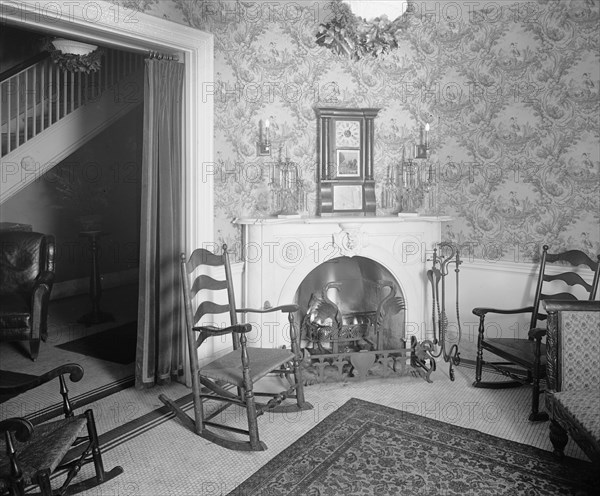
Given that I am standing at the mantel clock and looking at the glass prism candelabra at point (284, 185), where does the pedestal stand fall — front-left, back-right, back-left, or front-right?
front-right

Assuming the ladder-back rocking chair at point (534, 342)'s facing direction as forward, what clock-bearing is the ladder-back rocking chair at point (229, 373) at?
the ladder-back rocking chair at point (229, 373) is roughly at 12 o'clock from the ladder-back rocking chair at point (534, 342).

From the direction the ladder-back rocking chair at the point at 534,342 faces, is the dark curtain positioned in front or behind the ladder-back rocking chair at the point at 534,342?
in front

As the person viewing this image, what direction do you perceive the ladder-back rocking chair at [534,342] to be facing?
facing the viewer and to the left of the viewer

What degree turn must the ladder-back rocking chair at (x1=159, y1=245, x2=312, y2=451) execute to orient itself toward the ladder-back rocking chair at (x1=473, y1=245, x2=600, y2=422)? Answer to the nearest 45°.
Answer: approximately 45° to its left

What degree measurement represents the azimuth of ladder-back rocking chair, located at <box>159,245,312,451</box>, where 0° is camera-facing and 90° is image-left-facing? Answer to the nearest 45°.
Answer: approximately 315°

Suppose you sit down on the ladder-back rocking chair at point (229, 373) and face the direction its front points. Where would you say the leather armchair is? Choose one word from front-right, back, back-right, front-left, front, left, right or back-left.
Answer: back

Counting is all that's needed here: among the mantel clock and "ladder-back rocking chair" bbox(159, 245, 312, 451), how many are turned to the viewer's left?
0

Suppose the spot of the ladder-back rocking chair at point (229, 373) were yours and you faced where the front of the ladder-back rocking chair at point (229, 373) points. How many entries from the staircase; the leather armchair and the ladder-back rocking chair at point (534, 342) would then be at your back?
2

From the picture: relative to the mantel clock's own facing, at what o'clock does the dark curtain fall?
The dark curtain is roughly at 2 o'clock from the mantel clock.

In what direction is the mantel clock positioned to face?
toward the camera

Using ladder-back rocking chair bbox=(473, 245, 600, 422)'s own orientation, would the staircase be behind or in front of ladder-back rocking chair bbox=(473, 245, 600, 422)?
in front

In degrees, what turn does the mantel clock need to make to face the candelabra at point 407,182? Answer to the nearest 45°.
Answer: approximately 135° to its left

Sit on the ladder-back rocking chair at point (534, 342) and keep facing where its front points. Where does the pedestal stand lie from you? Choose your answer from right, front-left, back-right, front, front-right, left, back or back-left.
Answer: front-right
